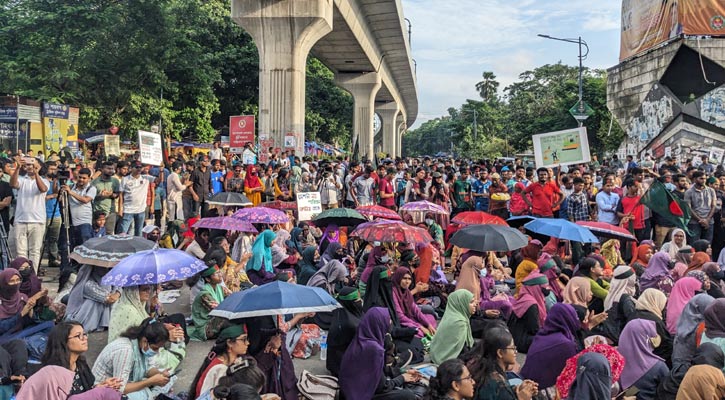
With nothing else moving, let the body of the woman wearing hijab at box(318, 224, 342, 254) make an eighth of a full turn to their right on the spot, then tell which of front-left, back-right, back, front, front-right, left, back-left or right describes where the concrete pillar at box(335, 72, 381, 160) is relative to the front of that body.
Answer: back

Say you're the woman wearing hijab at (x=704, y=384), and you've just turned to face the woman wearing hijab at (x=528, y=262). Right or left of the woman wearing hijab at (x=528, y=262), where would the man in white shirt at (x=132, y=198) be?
left

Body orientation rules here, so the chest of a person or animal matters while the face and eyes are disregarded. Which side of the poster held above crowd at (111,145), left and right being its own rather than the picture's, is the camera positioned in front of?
front

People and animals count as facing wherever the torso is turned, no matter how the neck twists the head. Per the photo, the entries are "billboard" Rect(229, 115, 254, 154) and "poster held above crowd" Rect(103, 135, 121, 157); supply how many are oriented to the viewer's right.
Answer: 0

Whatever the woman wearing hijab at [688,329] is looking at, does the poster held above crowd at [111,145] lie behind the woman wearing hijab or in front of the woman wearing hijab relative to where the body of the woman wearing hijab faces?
behind

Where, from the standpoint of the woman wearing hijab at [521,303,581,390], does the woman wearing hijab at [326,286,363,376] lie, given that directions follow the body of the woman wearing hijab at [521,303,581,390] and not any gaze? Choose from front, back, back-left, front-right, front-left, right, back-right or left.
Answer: back-left

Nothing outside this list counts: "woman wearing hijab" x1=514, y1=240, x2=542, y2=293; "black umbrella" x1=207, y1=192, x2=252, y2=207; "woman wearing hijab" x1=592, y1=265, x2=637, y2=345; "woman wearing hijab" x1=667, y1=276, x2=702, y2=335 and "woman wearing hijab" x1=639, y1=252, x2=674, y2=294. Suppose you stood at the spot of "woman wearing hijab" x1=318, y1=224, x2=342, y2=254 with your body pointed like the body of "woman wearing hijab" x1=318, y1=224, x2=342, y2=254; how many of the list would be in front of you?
4

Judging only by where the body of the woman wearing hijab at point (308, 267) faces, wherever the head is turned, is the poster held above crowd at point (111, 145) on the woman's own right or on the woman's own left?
on the woman's own left

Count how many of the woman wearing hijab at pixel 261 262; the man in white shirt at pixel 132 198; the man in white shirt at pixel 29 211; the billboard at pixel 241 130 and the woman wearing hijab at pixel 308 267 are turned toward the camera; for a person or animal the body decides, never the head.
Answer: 3

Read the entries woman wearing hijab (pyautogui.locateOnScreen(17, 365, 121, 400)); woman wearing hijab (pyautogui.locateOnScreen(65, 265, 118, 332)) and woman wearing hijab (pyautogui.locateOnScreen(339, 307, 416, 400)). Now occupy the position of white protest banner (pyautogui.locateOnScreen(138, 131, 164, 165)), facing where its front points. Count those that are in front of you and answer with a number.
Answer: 3
